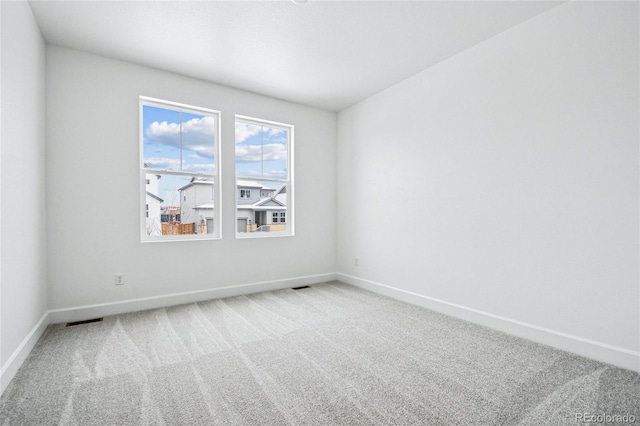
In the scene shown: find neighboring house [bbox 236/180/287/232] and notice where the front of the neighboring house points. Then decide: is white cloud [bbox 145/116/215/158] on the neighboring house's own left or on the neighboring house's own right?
on the neighboring house's own right

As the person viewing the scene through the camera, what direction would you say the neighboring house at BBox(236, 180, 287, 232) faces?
facing the viewer

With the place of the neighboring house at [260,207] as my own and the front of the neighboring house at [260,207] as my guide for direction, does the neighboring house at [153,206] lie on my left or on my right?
on my right
